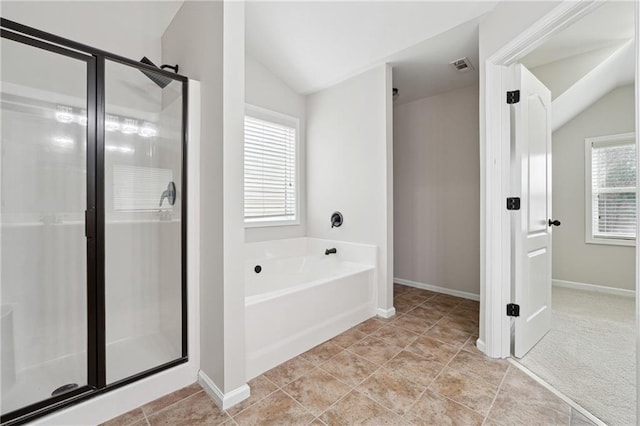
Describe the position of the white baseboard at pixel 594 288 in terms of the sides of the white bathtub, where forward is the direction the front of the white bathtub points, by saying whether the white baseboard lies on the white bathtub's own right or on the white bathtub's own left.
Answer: on the white bathtub's own left

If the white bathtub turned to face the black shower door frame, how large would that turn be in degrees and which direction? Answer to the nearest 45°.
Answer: approximately 90° to its right

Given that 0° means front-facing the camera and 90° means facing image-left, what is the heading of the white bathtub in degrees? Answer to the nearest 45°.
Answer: approximately 315°

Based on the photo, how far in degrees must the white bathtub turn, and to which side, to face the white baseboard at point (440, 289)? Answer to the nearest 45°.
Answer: approximately 90° to its left

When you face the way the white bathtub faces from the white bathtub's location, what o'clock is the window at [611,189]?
The window is roughly at 10 o'clock from the white bathtub.

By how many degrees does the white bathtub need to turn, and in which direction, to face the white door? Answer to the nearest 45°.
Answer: approximately 45° to its left

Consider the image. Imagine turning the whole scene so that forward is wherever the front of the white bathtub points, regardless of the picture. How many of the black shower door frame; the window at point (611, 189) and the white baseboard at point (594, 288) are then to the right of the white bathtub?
1
